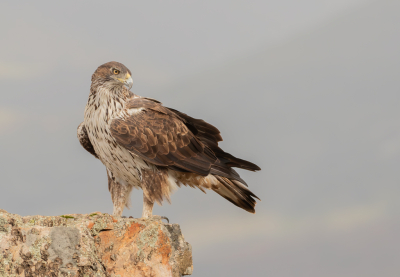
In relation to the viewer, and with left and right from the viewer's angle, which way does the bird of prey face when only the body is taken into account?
facing the viewer and to the left of the viewer
